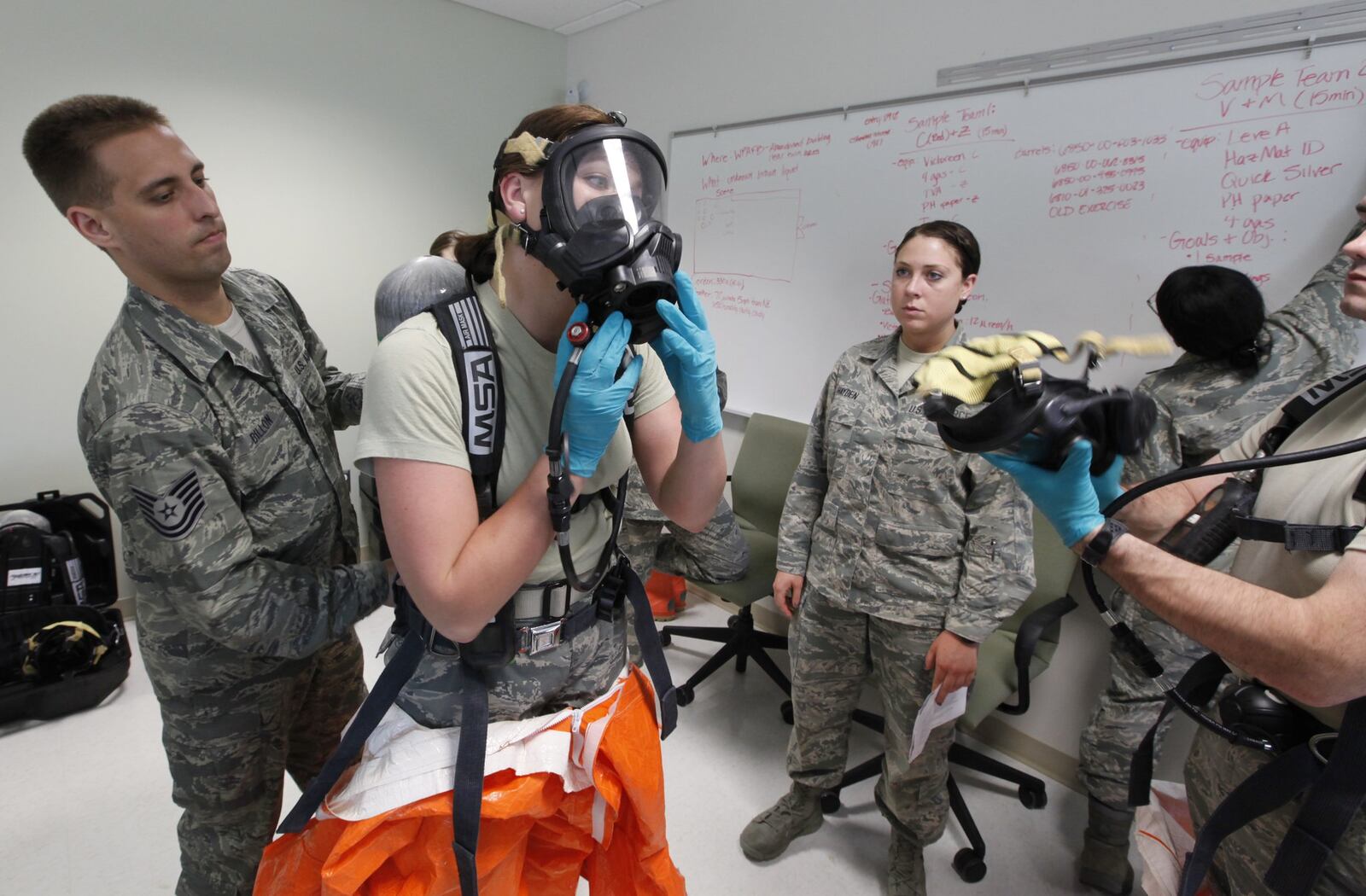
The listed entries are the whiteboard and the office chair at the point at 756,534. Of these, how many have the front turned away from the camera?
0

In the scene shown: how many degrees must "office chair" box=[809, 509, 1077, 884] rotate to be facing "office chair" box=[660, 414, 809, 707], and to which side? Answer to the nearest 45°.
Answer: approximately 90° to its right

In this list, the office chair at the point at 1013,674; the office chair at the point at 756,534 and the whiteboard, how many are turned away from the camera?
0

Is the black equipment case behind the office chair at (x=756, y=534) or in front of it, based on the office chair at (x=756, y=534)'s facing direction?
in front

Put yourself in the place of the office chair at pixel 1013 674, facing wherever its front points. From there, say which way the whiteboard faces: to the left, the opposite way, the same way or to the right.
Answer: the same way

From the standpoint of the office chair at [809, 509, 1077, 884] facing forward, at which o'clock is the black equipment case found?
The black equipment case is roughly at 1 o'clock from the office chair.

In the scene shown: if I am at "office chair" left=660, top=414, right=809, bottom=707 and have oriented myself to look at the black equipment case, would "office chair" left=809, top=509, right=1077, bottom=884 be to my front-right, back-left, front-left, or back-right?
back-left

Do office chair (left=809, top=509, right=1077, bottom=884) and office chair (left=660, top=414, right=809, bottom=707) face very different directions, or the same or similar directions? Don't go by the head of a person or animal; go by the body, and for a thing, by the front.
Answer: same or similar directions

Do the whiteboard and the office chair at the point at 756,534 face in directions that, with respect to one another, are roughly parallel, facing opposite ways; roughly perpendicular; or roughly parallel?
roughly parallel

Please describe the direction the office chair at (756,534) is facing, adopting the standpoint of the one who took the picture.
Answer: facing the viewer and to the left of the viewer
